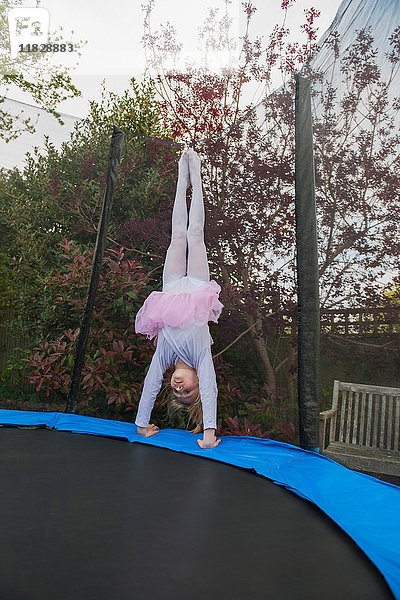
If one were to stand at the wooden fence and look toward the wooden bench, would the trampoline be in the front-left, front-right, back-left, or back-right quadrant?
front-right

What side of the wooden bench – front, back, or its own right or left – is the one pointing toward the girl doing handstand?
front
